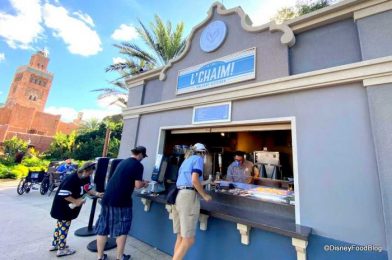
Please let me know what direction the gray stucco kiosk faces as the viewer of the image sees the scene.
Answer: facing the viewer and to the left of the viewer

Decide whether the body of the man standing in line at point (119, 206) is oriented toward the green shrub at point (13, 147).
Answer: no

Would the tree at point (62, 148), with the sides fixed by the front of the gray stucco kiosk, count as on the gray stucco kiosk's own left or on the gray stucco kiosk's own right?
on the gray stucco kiosk's own right

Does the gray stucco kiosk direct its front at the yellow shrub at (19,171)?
no

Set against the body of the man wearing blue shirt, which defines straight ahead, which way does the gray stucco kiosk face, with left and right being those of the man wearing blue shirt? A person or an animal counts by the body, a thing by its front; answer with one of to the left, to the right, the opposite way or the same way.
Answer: the opposite way

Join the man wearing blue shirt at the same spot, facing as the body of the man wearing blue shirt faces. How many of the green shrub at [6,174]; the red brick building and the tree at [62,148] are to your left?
3

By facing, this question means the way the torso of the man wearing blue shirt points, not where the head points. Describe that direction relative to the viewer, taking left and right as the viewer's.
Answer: facing away from the viewer and to the right of the viewer

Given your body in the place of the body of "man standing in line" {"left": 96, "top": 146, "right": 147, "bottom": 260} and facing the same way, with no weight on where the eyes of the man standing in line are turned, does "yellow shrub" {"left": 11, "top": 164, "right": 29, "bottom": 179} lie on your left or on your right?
on your left

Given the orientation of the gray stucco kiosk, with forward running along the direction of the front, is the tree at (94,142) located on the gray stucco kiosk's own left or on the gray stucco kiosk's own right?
on the gray stucco kiosk's own right

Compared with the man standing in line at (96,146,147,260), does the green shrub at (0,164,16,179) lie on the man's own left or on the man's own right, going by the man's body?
on the man's own left

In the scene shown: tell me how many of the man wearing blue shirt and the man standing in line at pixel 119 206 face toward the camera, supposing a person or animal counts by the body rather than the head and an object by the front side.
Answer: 0

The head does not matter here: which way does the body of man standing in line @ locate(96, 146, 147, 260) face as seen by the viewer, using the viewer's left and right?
facing away from the viewer and to the right of the viewer

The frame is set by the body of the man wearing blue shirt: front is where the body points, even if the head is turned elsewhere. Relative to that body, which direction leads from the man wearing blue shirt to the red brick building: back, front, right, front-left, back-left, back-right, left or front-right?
left

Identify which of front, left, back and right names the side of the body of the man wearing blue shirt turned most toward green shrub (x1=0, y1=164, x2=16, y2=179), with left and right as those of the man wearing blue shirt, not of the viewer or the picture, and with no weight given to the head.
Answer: left

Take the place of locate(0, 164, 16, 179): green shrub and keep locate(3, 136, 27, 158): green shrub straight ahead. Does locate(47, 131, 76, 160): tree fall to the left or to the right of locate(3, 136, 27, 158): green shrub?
right
